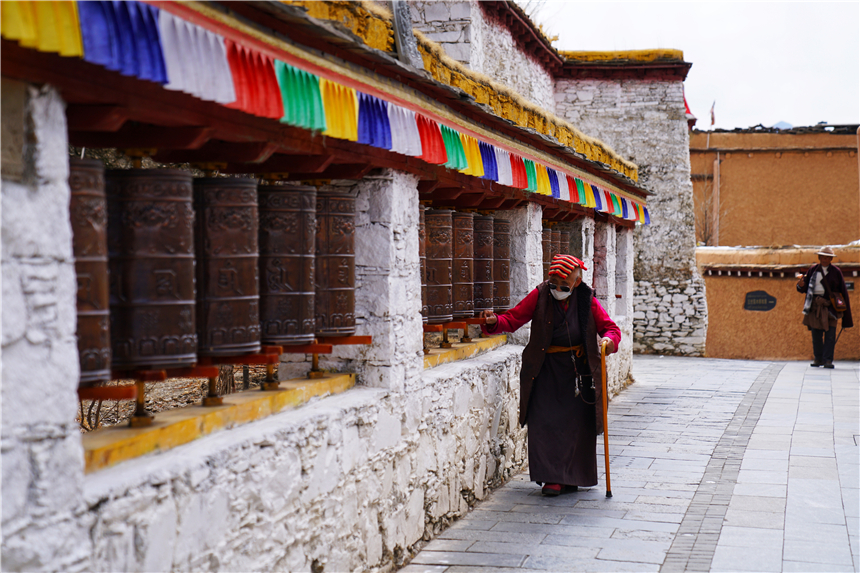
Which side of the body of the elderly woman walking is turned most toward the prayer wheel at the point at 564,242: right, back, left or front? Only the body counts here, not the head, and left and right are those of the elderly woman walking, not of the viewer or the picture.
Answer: back

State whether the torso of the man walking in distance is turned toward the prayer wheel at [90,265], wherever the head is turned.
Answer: yes

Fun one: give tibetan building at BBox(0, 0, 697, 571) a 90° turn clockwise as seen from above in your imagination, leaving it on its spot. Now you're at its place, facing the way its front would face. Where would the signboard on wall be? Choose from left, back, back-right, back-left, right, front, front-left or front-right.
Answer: back

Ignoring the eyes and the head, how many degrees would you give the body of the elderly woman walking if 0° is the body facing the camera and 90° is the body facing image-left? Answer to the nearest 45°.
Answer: approximately 0°

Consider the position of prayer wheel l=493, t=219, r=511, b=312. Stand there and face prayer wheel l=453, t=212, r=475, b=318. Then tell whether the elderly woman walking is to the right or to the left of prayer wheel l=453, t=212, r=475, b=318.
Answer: left

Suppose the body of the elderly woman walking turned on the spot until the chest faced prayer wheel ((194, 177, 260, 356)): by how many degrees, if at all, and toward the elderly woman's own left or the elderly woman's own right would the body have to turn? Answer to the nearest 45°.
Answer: approximately 45° to the elderly woman's own right
